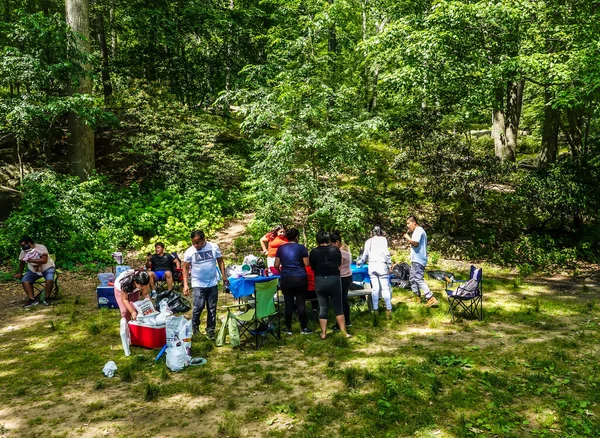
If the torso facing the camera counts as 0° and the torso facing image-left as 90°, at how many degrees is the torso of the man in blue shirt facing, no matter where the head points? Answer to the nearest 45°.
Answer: approximately 90°

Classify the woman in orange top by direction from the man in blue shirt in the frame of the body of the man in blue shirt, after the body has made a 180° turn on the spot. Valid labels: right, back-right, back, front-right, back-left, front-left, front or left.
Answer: back

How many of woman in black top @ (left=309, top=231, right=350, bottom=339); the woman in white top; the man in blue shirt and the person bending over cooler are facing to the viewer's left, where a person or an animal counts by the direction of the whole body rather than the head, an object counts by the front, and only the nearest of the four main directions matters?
1

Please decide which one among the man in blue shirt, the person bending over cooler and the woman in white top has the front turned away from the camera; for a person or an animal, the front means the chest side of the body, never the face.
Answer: the woman in white top

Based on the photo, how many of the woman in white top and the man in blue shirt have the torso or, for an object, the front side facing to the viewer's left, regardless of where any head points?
1

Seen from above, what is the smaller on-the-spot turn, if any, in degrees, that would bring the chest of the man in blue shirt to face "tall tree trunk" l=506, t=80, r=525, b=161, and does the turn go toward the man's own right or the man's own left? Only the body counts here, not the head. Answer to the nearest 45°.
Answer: approximately 90° to the man's own right

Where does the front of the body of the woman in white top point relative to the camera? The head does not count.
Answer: away from the camera

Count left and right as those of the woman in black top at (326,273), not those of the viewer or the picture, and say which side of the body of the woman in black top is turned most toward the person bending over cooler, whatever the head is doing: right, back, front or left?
left

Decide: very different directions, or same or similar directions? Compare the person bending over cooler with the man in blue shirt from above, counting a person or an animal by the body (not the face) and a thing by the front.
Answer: very different directions

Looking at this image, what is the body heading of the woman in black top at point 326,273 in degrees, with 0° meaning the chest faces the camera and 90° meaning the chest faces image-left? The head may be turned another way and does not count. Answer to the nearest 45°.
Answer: approximately 180°

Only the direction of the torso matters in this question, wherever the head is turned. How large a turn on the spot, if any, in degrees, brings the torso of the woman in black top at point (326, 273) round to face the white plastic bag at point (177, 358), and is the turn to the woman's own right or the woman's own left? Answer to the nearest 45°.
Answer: approximately 135° to the woman's own left
